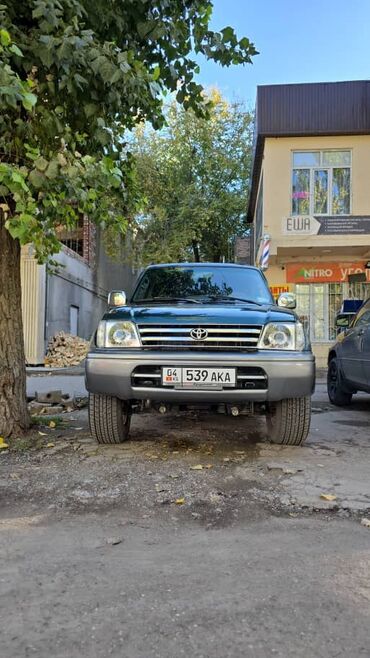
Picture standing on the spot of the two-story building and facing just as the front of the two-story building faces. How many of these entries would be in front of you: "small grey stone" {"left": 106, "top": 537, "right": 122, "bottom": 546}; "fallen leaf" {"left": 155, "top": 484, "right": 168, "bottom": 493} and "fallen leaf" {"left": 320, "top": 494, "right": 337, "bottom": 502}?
3

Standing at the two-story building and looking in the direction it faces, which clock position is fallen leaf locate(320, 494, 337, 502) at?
The fallen leaf is roughly at 12 o'clock from the two-story building.

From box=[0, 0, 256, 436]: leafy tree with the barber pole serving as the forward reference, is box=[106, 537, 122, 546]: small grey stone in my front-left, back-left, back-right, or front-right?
back-right

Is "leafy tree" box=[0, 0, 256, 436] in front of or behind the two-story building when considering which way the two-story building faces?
in front

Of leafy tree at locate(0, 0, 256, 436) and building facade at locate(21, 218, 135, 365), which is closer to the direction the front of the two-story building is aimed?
the leafy tree

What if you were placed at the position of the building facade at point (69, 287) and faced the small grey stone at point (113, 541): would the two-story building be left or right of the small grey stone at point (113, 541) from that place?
left

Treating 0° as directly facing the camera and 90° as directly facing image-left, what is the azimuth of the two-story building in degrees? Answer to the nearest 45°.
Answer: approximately 0°

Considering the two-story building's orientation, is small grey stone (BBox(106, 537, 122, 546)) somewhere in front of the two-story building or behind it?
in front

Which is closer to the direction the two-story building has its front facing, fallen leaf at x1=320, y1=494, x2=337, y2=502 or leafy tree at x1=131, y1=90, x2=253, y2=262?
the fallen leaf

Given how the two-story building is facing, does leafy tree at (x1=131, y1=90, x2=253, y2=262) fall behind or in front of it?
behind

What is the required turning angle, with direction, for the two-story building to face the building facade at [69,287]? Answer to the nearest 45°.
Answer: approximately 90° to its right

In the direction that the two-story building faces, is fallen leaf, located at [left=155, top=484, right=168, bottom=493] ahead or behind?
ahead
